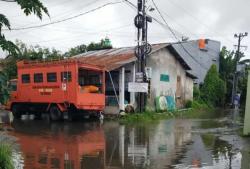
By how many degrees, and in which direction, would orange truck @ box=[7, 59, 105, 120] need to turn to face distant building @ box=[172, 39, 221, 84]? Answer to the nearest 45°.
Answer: approximately 90° to its right

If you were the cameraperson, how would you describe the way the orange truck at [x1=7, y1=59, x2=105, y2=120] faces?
facing away from the viewer and to the left of the viewer

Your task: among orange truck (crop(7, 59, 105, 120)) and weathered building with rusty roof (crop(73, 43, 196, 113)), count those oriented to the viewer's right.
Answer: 0

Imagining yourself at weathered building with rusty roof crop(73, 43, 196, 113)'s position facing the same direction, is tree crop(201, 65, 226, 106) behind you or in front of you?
behind

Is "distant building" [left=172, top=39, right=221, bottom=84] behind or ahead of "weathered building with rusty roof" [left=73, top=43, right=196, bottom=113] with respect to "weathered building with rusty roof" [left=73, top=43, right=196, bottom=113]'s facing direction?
behind

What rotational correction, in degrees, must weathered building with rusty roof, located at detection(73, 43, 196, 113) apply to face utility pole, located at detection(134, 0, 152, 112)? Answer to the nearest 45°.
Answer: approximately 45° to its left

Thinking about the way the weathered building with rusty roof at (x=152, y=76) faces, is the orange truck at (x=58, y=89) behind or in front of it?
in front

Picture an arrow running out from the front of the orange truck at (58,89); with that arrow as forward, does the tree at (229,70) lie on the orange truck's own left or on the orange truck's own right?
on the orange truck's own right

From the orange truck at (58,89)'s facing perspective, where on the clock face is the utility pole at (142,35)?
The utility pole is roughly at 4 o'clock from the orange truck.

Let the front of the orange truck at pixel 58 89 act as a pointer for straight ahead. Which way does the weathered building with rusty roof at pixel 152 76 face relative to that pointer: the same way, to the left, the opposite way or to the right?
to the left

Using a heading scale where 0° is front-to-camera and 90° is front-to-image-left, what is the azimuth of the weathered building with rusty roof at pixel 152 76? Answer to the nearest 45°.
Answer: approximately 45°
